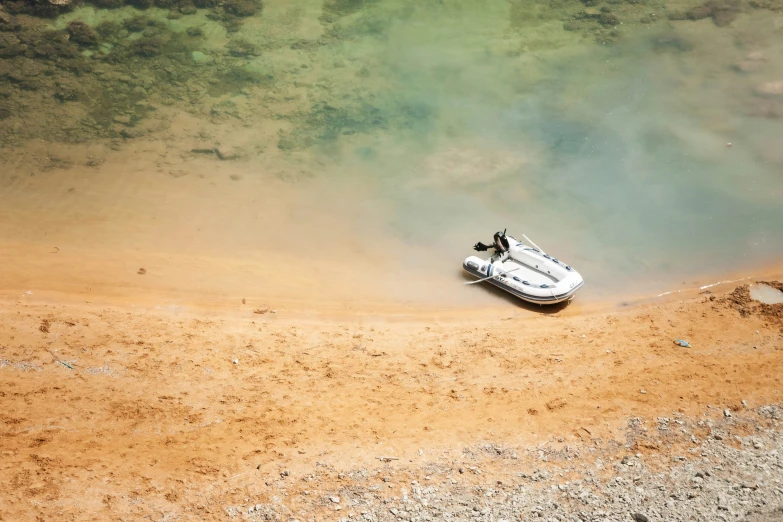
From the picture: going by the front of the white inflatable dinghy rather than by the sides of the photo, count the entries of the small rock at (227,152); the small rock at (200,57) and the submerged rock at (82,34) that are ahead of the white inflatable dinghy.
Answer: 0

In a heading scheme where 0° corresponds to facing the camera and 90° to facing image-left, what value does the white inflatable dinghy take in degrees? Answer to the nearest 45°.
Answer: approximately 315°

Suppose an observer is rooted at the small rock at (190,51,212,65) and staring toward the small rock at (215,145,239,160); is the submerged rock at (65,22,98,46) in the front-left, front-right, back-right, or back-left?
back-right

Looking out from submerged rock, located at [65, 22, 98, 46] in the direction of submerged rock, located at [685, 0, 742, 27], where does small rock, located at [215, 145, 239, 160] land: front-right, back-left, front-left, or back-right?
front-right

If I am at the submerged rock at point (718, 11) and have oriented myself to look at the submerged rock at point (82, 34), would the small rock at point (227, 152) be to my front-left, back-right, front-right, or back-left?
front-left

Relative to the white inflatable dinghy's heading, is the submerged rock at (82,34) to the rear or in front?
to the rear

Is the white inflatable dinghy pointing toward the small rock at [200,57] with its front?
no

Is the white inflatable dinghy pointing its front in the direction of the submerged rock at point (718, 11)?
no

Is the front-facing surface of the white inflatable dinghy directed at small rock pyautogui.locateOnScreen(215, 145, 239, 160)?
no
